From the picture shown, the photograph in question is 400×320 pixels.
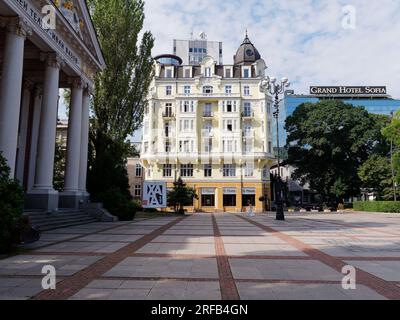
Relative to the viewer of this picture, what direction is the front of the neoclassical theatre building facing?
facing the viewer and to the right of the viewer

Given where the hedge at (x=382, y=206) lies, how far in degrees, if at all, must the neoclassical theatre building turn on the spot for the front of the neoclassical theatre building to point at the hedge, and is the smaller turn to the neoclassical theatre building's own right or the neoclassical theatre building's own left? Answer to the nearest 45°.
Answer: approximately 45° to the neoclassical theatre building's own left

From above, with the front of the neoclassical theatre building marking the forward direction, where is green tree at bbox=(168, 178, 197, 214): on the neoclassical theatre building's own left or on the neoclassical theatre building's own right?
on the neoclassical theatre building's own left

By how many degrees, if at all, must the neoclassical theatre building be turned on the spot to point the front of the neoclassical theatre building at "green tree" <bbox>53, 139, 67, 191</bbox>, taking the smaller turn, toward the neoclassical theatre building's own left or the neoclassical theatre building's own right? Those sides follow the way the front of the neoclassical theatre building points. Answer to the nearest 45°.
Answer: approximately 135° to the neoclassical theatre building's own left

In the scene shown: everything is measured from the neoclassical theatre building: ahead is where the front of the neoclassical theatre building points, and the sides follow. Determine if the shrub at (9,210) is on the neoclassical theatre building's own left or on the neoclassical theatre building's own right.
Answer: on the neoclassical theatre building's own right

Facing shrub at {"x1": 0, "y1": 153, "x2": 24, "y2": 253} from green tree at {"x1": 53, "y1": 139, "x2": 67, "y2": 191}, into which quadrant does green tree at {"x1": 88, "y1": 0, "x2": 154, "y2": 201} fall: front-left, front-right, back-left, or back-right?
front-left

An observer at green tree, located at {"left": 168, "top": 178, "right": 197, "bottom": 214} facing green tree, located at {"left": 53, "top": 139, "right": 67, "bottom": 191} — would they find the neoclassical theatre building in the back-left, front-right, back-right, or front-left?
front-left

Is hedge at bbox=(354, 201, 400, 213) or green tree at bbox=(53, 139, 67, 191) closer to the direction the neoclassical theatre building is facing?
the hedge
